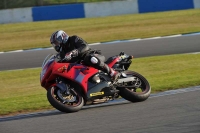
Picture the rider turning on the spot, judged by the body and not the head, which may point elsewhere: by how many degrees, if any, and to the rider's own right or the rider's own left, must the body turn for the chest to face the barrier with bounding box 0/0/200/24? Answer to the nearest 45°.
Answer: approximately 135° to the rider's own right

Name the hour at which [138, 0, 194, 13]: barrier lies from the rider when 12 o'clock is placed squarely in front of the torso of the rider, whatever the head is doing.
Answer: The barrier is roughly at 5 o'clock from the rider.

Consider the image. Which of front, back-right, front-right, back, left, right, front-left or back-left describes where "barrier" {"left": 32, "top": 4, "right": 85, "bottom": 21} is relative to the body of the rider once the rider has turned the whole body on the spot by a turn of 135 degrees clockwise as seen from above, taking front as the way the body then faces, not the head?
front

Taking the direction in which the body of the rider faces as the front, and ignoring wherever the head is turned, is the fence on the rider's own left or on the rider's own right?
on the rider's own right

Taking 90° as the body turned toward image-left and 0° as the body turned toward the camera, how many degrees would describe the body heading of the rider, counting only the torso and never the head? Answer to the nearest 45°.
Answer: approximately 45°
